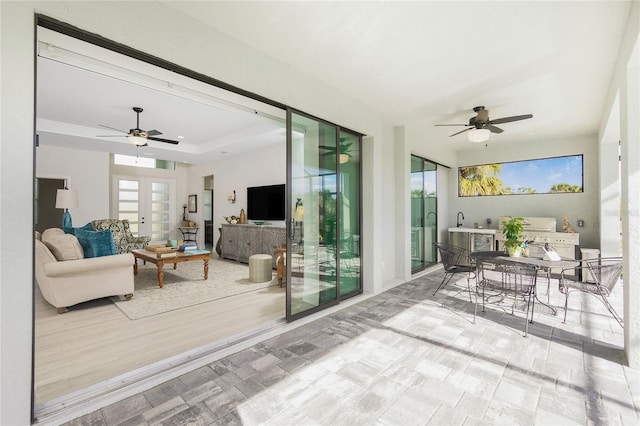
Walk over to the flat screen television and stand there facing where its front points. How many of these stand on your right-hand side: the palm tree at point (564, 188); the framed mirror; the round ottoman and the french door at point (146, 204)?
2

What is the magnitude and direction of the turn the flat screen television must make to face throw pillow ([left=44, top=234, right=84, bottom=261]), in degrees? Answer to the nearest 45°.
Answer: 0° — it already faces it

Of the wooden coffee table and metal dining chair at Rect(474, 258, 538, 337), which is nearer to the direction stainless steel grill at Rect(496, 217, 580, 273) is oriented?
the metal dining chair

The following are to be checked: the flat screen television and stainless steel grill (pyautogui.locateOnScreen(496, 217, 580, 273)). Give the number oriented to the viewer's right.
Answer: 0

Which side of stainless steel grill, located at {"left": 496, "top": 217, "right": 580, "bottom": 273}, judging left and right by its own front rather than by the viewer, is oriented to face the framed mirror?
right

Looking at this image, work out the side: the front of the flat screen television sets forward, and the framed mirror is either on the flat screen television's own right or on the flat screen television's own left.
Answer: on the flat screen television's own right

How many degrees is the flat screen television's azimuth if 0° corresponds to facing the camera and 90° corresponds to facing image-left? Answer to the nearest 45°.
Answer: approximately 45°

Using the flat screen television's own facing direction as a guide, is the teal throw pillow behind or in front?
in front

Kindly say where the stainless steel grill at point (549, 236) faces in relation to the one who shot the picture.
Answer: facing the viewer

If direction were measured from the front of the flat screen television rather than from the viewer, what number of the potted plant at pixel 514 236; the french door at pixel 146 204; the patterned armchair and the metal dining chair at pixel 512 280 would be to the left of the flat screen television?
2

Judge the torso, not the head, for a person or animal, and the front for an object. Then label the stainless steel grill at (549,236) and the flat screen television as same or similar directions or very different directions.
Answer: same or similar directions

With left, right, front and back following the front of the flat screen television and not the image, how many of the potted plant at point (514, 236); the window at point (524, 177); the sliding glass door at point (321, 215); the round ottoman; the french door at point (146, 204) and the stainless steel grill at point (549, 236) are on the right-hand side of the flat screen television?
1

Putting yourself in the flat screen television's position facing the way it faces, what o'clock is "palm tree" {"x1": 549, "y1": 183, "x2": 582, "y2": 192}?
The palm tree is roughly at 8 o'clock from the flat screen television.
